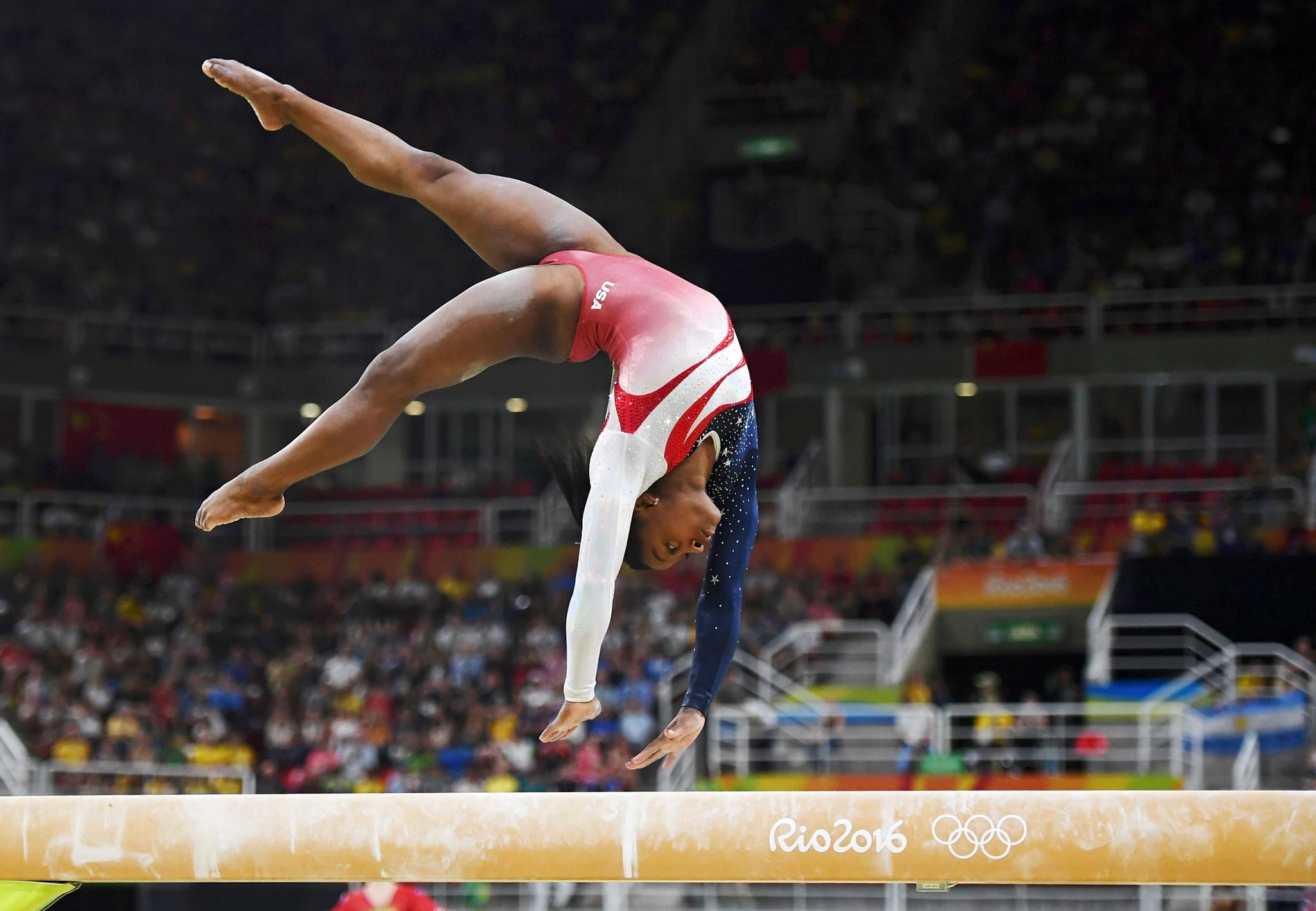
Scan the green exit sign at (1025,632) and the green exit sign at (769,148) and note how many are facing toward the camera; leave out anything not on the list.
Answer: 2

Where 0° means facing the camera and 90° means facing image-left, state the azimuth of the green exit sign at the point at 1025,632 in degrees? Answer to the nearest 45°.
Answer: approximately 0°

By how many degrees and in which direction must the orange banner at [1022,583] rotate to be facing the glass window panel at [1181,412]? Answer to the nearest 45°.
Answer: approximately 180°

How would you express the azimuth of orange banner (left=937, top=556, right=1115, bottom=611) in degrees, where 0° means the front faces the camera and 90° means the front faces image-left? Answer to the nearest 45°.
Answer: approximately 0°

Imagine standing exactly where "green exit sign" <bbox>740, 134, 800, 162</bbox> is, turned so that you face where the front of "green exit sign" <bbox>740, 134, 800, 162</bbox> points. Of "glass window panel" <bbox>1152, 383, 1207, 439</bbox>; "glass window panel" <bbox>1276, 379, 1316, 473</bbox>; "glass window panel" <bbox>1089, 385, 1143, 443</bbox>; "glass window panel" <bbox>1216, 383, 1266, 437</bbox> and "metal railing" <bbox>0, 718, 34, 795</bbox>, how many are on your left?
4

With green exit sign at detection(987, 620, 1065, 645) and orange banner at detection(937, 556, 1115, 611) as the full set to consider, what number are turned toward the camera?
2

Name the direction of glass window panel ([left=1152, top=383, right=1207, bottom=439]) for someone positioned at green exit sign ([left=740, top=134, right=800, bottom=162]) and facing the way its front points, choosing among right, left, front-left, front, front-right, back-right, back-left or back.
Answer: left

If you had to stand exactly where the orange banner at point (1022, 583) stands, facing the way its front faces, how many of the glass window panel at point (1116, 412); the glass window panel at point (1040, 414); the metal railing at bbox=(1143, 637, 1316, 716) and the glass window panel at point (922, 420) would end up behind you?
3

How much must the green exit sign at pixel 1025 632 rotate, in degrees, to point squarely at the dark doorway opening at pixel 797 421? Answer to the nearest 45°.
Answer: approximately 135° to its right
